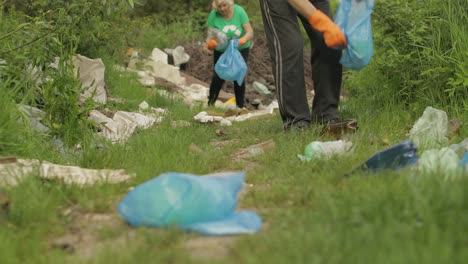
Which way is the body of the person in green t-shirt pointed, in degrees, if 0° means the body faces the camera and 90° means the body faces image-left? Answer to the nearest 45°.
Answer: approximately 0°

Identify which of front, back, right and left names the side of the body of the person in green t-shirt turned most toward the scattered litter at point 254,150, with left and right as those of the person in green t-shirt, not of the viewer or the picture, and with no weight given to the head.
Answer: front

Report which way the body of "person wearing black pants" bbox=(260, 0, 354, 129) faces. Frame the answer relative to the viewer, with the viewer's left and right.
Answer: facing the viewer and to the right of the viewer

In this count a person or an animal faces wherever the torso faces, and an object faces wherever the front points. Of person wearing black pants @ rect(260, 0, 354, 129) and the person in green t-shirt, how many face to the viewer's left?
0

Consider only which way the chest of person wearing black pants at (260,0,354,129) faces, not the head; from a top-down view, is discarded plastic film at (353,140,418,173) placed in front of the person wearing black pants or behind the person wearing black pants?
in front

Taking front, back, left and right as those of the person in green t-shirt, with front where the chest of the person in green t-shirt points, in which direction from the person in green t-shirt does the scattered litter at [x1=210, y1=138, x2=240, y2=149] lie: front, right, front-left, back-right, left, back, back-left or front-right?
front

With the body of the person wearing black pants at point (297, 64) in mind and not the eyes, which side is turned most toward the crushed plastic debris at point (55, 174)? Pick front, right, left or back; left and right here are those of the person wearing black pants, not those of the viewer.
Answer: right

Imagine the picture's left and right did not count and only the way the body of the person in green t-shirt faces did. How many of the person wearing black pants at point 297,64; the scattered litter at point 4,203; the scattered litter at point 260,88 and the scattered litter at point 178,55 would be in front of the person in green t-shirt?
2

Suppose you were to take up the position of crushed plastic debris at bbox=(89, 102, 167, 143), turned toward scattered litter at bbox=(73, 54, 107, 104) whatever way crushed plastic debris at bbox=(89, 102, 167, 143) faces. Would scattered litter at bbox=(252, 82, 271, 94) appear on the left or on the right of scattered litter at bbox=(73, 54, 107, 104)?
right

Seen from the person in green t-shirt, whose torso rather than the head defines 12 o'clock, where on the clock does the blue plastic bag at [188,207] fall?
The blue plastic bag is roughly at 12 o'clock from the person in green t-shirt.

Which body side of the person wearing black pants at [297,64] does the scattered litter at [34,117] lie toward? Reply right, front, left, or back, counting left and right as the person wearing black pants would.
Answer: right

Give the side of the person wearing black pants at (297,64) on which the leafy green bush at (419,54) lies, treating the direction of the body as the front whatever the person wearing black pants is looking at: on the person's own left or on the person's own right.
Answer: on the person's own left

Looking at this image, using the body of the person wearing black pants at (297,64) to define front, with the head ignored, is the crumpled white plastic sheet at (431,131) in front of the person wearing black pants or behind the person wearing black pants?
in front
